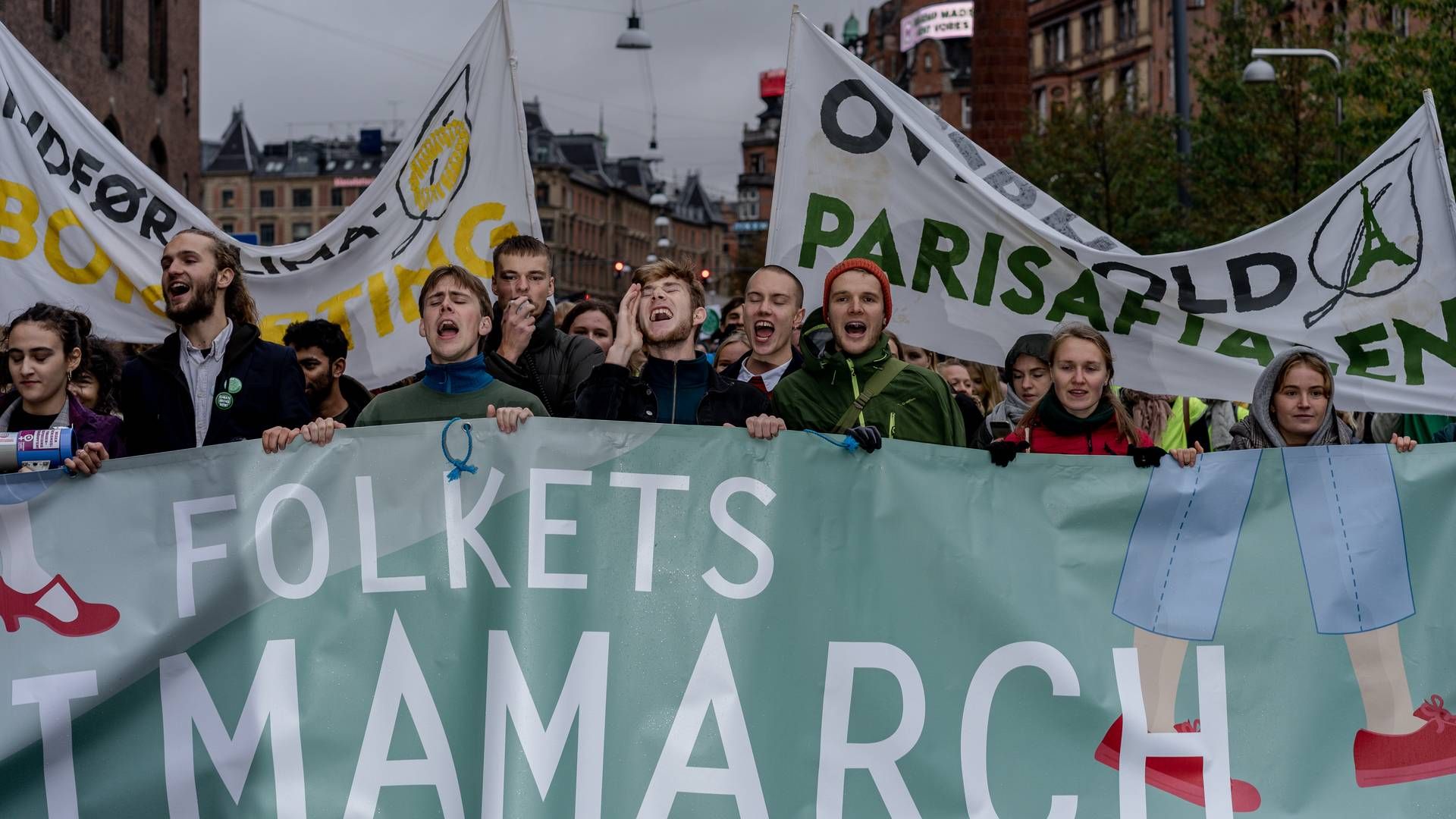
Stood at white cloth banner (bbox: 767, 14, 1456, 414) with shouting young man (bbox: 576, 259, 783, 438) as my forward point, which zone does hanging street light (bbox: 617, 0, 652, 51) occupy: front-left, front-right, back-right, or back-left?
back-right

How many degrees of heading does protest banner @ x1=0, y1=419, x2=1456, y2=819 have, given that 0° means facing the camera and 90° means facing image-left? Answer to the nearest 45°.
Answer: approximately 0°

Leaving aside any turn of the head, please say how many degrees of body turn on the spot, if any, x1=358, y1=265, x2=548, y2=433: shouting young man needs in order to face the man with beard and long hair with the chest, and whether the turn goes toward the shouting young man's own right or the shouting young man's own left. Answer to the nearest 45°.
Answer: approximately 135° to the shouting young man's own right

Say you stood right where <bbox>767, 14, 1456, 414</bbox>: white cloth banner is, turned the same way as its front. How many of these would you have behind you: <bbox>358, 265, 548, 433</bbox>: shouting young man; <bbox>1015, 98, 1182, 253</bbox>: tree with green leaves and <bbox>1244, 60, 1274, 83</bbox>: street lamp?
2

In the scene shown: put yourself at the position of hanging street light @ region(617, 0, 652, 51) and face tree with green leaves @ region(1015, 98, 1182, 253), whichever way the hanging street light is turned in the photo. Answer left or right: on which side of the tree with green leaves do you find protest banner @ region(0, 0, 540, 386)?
right

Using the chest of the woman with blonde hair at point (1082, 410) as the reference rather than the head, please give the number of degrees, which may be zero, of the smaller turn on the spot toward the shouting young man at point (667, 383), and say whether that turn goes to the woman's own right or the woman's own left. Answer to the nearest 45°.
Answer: approximately 45° to the woman's own right

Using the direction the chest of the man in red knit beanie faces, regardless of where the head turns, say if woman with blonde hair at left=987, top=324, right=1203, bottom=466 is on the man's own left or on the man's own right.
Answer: on the man's own left

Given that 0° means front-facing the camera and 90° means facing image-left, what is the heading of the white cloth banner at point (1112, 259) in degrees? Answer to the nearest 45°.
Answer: approximately 0°
